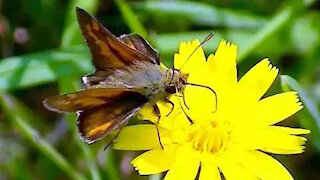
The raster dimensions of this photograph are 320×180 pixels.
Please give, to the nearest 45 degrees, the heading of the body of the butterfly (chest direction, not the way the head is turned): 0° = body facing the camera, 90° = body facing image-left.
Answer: approximately 270°

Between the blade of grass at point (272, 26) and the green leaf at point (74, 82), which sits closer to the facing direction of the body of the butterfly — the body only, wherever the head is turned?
the blade of grass

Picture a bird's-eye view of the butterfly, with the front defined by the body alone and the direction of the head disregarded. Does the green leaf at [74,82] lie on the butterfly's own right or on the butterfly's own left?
on the butterfly's own left
